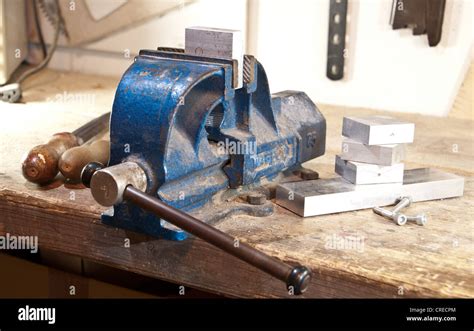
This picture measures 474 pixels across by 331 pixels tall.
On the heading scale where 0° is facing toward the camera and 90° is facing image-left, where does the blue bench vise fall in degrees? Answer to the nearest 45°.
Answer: approximately 45°

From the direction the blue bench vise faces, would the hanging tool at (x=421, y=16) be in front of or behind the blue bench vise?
behind
